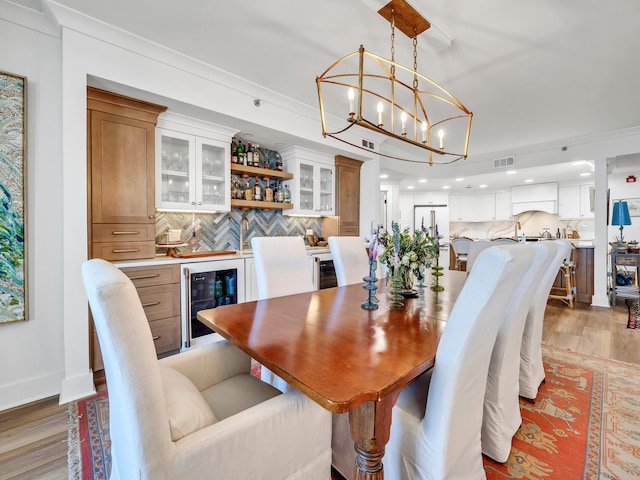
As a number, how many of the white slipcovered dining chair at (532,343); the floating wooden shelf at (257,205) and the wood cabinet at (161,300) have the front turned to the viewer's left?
1

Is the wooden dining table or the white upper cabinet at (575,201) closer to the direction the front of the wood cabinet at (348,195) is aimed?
the wooden dining table

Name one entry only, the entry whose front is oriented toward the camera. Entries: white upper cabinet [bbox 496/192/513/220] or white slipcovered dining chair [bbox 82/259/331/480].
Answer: the white upper cabinet

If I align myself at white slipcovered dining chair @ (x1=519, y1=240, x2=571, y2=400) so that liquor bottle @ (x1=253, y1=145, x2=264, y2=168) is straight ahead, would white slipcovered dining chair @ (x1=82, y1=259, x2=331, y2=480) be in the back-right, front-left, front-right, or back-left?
front-left

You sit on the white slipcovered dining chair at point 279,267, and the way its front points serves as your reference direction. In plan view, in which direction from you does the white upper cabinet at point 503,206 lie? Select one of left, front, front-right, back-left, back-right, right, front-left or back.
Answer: left

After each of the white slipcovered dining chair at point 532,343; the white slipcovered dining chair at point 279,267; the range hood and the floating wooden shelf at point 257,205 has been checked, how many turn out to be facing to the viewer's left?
1

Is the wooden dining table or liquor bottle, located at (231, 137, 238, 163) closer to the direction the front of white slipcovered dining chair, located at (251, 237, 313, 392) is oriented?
the wooden dining table

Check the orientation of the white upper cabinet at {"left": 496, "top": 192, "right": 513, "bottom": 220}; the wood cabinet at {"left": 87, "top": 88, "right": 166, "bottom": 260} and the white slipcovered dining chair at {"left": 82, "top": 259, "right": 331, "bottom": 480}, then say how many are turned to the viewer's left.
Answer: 0

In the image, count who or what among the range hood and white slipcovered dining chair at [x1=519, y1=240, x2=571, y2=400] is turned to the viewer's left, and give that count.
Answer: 1

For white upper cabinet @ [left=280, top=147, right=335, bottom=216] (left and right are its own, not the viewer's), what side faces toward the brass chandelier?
front

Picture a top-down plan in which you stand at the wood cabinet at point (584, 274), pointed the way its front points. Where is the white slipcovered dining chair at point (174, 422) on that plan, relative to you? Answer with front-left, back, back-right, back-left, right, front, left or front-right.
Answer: front

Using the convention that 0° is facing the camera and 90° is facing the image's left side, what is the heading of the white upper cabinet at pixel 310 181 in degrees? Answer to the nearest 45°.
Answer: approximately 315°

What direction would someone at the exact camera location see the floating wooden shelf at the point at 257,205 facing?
facing the viewer and to the right of the viewer

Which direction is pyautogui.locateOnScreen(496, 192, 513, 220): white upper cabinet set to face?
toward the camera

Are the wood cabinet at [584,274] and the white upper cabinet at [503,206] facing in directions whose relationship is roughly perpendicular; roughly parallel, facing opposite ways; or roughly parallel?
roughly parallel

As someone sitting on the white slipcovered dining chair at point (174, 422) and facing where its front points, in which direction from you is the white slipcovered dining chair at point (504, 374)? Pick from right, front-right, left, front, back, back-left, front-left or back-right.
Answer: front-right

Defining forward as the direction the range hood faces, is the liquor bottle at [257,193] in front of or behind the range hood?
in front

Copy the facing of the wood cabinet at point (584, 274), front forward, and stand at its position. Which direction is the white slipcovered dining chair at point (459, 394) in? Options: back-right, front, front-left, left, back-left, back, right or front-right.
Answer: front

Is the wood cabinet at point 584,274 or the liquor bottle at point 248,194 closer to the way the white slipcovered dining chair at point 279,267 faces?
the wood cabinet

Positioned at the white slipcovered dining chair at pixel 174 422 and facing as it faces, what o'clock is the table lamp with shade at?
The table lamp with shade is roughly at 1 o'clock from the white slipcovered dining chair.
